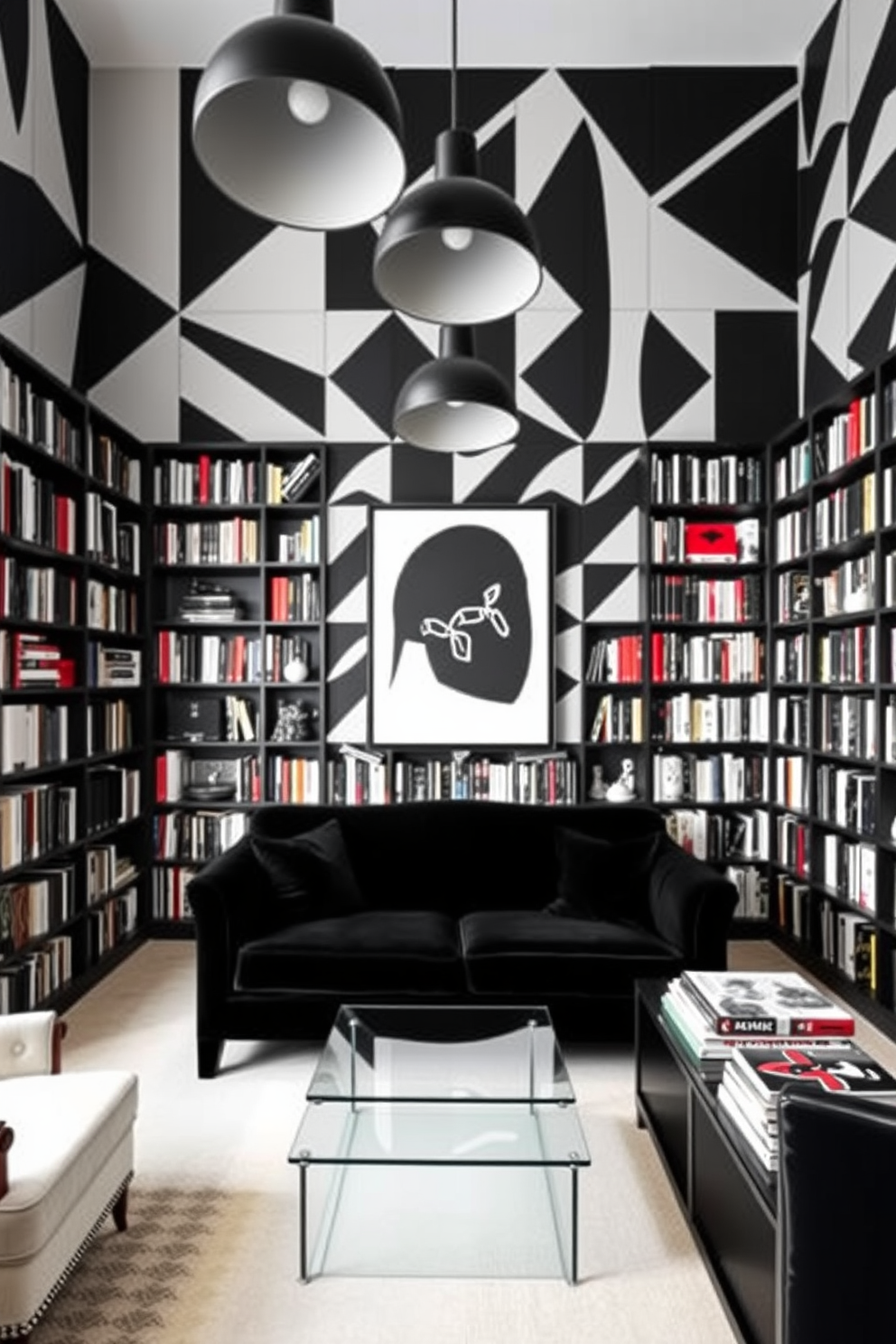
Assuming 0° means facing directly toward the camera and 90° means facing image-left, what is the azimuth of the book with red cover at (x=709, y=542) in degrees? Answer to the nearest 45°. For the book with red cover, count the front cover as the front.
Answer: approximately 0°

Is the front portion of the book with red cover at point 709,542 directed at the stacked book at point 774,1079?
yes

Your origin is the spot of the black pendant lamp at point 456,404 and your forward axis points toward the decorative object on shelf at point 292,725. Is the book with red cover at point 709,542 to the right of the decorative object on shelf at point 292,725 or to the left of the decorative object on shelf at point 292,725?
right

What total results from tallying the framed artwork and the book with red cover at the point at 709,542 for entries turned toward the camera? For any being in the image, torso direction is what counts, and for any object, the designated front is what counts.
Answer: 2

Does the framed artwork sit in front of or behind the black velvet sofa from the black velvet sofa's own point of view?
behind

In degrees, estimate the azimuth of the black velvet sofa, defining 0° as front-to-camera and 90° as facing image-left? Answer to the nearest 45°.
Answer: approximately 0°
